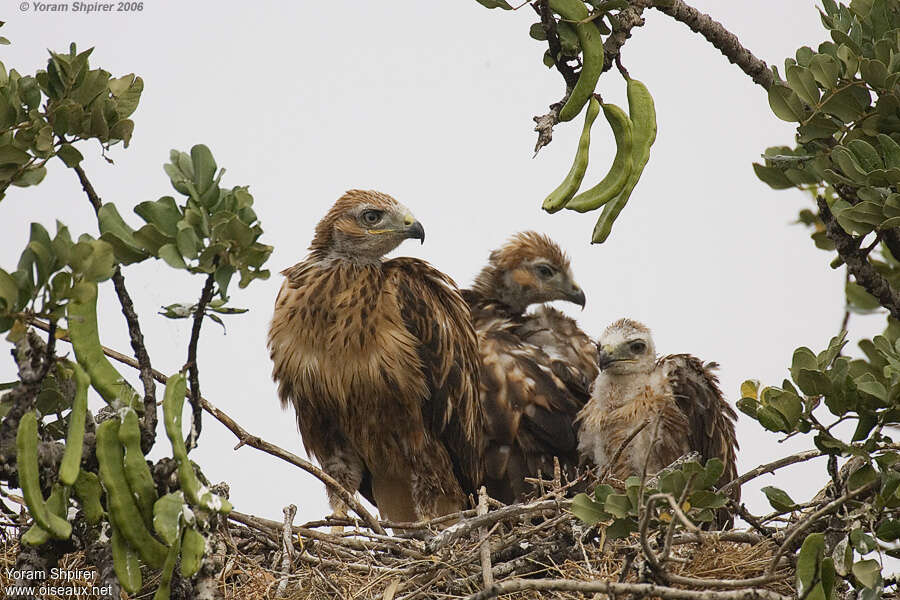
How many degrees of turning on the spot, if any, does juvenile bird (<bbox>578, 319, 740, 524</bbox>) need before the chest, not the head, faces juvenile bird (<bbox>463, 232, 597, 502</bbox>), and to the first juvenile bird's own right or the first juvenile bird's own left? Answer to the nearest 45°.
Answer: approximately 90° to the first juvenile bird's own right

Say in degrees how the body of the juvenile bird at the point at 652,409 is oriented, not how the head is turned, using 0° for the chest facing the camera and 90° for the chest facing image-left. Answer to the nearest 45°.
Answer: approximately 45°
